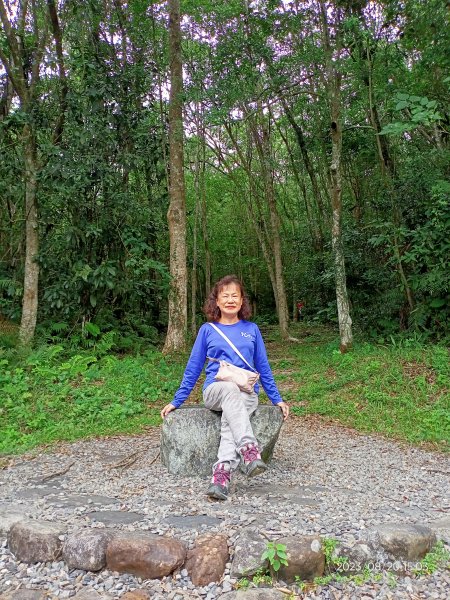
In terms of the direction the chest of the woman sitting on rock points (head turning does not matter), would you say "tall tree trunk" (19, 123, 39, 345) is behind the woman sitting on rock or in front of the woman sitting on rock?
behind

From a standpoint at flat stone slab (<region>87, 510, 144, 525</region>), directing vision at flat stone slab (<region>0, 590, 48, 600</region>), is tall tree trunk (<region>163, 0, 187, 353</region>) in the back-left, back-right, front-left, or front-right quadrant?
back-right

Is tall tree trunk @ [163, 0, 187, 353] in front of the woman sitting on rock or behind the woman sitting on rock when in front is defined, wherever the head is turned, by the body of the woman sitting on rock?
behind

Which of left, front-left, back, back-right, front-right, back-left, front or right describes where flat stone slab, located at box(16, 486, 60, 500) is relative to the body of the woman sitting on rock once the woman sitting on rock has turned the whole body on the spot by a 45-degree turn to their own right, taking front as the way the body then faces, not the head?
front-right

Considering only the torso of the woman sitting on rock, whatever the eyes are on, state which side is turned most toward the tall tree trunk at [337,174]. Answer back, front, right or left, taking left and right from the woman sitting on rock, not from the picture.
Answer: back

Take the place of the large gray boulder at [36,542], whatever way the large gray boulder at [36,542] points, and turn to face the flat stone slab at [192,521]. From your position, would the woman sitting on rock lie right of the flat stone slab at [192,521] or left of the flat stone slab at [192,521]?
left

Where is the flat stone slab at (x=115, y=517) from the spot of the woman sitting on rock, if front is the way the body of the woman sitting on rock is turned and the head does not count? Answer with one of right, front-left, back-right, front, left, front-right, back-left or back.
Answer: front-right

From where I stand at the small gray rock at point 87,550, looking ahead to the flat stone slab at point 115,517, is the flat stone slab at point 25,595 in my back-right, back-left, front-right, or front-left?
back-left

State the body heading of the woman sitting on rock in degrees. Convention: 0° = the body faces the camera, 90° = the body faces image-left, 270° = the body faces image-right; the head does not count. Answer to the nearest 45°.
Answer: approximately 0°

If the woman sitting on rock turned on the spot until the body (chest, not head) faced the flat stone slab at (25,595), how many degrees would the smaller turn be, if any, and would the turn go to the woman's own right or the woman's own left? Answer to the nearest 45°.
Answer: approximately 45° to the woman's own right
